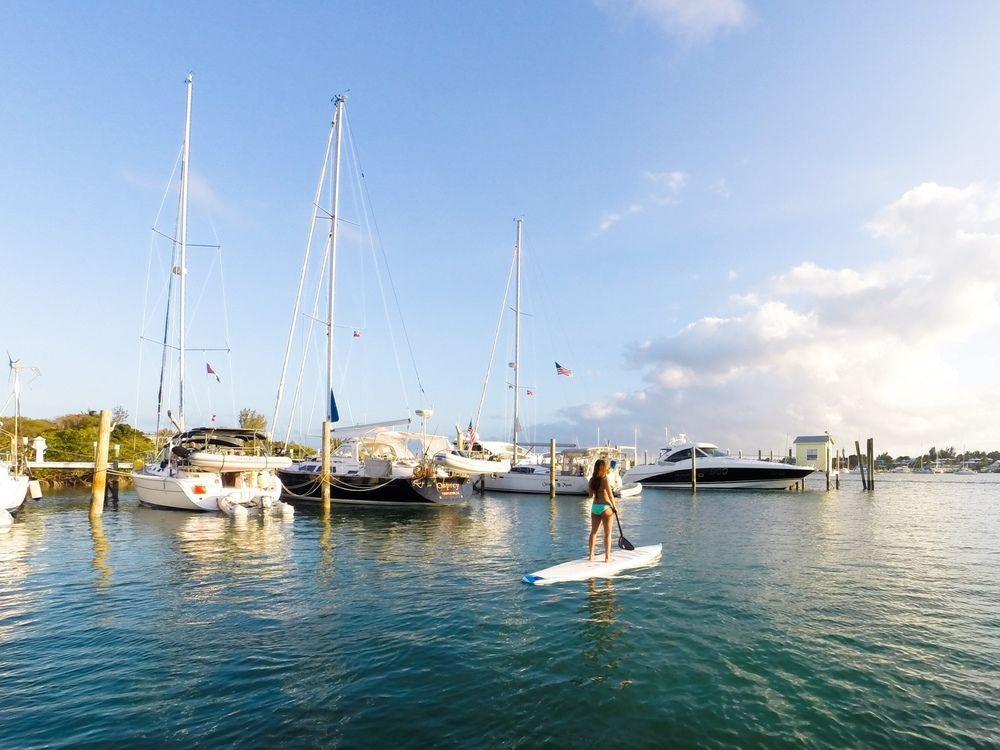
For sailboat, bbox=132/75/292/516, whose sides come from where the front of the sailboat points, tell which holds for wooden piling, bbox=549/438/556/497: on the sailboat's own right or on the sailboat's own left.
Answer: on the sailboat's own right

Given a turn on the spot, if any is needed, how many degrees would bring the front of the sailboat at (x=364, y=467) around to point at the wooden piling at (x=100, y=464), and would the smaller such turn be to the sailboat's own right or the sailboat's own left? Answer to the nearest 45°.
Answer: approximately 90° to the sailboat's own left

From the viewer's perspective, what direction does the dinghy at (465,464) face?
to the viewer's left

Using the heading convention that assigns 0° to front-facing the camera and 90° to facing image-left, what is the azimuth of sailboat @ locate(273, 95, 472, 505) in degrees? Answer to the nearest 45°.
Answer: approximately 135°

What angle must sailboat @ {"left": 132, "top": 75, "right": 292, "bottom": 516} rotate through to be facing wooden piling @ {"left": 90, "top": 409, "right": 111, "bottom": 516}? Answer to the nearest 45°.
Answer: approximately 90° to its left

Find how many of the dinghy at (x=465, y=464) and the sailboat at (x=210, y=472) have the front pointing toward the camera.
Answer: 0

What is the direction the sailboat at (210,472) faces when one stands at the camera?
facing away from the viewer and to the left of the viewer
